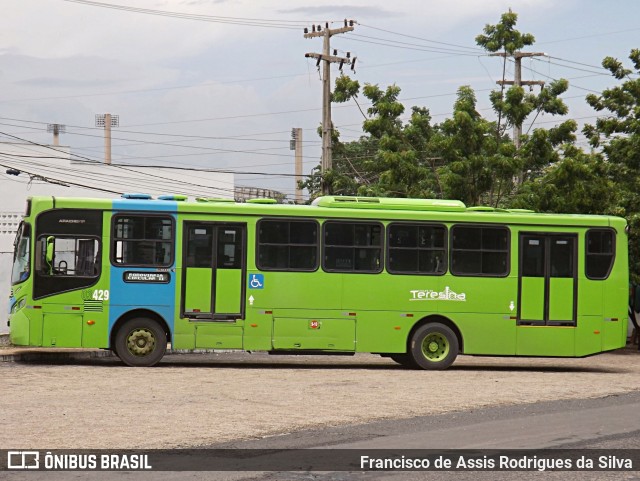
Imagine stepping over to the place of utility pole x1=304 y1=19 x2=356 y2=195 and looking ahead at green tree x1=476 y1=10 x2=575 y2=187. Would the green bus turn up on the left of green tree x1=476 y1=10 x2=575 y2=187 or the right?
right

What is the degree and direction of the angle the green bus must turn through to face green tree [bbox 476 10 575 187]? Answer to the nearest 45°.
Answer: approximately 135° to its right

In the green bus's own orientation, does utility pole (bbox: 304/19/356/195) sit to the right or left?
on its right

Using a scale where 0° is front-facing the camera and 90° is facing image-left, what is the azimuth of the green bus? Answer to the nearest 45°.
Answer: approximately 90°

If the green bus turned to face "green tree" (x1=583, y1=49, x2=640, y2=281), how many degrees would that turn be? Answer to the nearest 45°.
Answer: approximately 135° to its right

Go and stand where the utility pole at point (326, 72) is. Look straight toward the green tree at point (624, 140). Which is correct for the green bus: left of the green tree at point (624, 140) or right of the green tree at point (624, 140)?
right

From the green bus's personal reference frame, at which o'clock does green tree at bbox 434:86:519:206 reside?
The green tree is roughly at 4 o'clock from the green bus.
